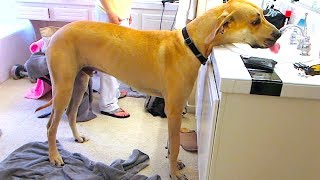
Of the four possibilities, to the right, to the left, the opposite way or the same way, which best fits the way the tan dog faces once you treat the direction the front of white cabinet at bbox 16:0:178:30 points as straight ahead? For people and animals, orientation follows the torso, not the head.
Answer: to the left

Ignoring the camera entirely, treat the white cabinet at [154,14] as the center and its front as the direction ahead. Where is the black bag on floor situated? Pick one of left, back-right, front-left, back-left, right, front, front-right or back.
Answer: front

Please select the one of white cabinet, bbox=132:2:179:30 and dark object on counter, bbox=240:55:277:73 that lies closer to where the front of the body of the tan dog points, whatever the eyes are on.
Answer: the dark object on counter

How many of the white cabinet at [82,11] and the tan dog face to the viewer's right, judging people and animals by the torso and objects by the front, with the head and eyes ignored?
1

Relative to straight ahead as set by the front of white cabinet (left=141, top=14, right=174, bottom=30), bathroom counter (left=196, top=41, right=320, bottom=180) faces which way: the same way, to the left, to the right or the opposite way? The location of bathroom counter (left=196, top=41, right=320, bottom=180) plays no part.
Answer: to the right

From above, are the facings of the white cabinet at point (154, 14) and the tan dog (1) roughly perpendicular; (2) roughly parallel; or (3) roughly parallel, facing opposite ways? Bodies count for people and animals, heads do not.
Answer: roughly perpendicular

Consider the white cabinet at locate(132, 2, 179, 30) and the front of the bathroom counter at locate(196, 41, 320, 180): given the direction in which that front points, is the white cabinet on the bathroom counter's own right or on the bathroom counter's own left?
on the bathroom counter's own right

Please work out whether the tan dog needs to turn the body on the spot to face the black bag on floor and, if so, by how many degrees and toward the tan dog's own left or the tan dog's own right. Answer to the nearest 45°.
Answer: approximately 90° to the tan dog's own left

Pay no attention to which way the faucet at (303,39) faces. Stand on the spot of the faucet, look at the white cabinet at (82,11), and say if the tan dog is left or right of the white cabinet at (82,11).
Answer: left

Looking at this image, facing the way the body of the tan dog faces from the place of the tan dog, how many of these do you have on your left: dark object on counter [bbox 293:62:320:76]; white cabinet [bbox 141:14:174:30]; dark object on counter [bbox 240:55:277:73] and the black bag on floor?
2

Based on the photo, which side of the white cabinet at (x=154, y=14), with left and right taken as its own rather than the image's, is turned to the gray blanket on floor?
front

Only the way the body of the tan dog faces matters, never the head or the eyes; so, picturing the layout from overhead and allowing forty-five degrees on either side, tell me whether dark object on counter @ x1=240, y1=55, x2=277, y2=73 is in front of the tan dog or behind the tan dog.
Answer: in front

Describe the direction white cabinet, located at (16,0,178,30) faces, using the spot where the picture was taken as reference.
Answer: facing the viewer
